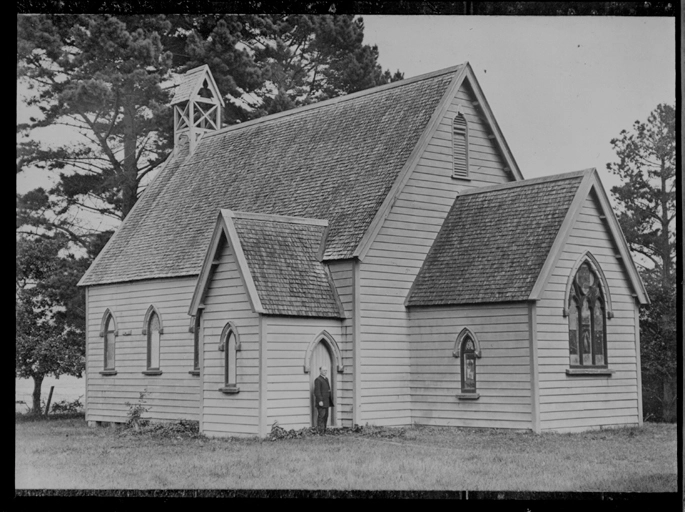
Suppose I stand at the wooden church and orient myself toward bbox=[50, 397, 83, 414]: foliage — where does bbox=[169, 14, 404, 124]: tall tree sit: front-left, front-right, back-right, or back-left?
front-right

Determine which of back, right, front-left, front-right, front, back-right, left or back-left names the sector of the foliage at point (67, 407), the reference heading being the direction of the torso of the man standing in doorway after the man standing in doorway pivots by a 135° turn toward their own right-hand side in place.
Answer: front

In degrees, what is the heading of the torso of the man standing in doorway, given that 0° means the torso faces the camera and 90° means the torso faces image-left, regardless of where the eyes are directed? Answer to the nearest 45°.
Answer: approximately 315°

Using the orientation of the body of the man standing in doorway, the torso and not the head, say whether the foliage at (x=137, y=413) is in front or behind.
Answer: behind
